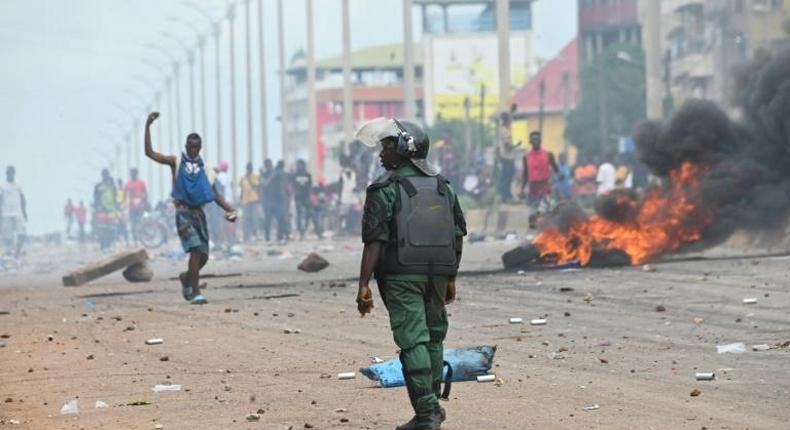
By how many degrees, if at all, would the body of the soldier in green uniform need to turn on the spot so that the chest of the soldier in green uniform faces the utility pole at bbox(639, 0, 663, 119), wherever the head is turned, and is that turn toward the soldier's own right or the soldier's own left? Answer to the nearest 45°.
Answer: approximately 45° to the soldier's own right

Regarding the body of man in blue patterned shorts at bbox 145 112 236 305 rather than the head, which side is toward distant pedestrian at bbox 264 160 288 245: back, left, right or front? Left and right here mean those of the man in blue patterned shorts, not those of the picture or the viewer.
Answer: back

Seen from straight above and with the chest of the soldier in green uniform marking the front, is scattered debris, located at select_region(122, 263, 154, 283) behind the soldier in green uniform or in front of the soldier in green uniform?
in front

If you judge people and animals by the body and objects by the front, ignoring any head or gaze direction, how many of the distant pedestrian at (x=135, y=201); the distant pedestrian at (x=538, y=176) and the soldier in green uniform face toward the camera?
2

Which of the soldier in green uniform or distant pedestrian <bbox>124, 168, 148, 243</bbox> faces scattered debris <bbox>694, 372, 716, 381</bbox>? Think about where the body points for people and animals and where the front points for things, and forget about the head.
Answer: the distant pedestrian

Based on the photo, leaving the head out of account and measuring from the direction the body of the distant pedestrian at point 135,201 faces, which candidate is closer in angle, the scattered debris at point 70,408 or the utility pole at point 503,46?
the scattered debris

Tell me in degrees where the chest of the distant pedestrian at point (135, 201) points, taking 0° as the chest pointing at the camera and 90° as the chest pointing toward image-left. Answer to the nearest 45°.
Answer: approximately 0°

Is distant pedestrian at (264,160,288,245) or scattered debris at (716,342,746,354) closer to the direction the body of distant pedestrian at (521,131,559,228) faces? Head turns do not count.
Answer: the scattered debris

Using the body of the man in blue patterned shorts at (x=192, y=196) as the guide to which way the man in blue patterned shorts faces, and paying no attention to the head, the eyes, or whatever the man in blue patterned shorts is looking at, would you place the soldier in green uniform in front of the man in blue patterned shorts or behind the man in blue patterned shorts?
in front

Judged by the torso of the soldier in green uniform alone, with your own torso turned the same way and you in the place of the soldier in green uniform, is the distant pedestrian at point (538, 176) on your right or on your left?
on your right

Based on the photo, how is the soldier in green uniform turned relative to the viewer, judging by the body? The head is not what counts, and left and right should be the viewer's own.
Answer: facing away from the viewer and to the left of the viewer
